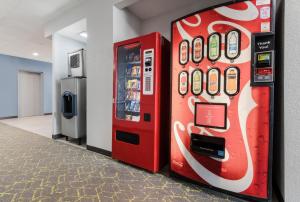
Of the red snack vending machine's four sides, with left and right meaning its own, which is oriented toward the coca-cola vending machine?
left

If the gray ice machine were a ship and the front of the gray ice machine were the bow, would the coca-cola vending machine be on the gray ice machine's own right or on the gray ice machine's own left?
on the gray ice machine's own left

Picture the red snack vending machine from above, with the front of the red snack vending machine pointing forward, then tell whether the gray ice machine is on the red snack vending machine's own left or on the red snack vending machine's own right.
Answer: on the red snack vending machine's own right

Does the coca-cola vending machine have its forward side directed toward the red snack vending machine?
no

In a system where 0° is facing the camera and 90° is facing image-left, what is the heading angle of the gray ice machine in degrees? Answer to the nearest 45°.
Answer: approximately 45°

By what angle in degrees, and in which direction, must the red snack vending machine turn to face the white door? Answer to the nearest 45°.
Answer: approximately 90° to its right

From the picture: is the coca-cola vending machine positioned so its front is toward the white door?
no

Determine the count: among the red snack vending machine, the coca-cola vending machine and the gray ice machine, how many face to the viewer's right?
0

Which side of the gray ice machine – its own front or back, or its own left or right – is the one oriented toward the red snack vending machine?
left

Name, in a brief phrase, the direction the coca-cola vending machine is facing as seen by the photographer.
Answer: facing the viewer and to the left of the viewer
